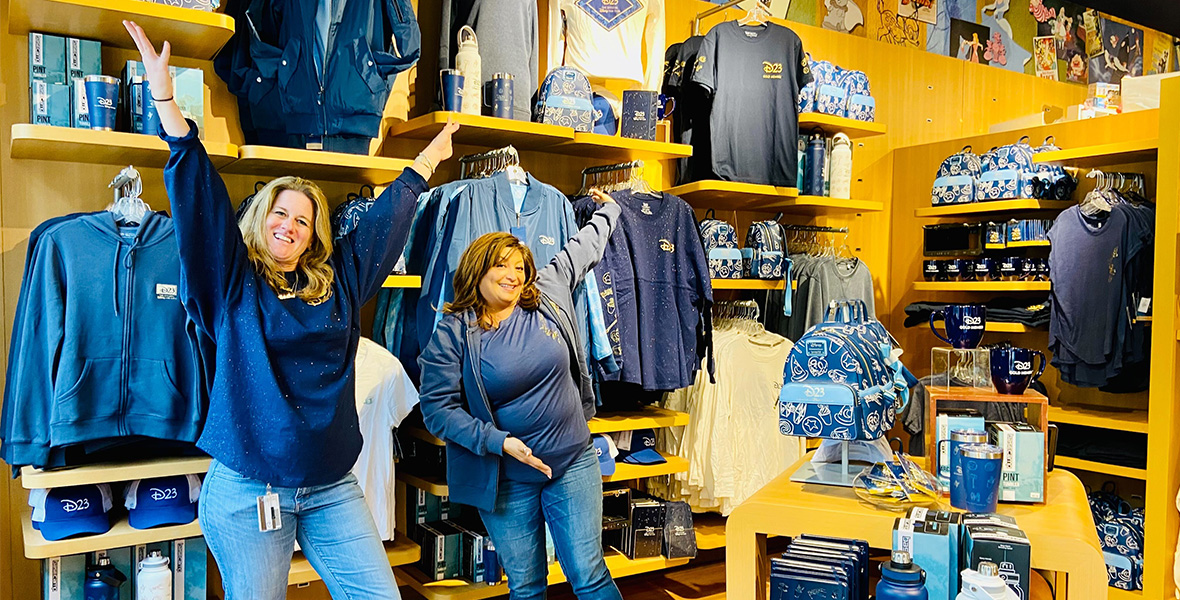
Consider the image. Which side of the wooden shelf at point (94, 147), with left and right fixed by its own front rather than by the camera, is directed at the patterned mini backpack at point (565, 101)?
left

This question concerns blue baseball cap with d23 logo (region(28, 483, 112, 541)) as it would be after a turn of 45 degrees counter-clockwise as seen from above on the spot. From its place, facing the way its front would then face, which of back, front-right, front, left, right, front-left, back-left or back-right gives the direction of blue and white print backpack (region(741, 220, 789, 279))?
front-left

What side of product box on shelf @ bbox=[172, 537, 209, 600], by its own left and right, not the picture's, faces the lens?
front

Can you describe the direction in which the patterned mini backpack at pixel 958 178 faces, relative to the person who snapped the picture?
facing the viewer and to the left of the viewer

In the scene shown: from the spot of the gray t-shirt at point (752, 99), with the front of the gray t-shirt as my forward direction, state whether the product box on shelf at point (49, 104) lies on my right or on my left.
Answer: on my right

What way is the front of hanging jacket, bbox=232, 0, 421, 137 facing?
toward the camera

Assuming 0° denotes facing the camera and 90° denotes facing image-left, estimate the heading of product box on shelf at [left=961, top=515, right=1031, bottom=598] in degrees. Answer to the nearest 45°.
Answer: approximately 0°

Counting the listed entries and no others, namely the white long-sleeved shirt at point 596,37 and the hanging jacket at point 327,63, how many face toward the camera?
2

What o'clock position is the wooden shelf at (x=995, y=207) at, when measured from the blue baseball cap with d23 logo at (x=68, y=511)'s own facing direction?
The wooden shelf is roughly at 9 o'clock from the blue baseball cap with d23 logo.

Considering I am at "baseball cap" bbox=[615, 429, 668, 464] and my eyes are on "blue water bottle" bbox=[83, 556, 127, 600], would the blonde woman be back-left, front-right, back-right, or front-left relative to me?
front-left

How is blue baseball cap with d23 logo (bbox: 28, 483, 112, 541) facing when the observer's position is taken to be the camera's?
facing the viewer

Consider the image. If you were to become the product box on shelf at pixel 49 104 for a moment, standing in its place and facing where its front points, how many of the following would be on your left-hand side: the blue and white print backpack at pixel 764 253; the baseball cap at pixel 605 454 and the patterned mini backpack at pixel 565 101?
3

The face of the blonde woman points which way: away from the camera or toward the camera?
toward the camera
